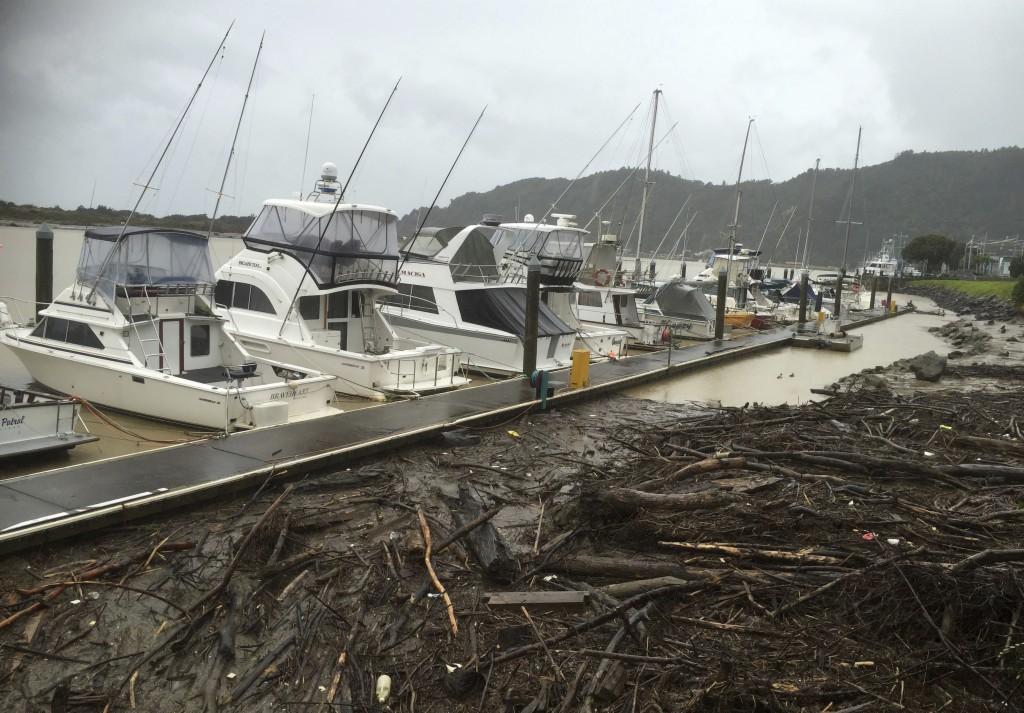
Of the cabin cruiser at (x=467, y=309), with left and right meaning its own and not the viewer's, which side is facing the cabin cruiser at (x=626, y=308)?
right

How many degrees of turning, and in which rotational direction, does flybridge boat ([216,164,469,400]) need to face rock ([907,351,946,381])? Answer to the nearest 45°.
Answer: approximately 135° to its right

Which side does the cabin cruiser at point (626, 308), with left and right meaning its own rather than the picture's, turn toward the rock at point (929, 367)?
back

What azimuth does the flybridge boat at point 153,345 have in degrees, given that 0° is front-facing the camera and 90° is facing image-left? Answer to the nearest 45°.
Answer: approximately 135°

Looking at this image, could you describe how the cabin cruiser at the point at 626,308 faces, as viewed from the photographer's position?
facing away from the viewer and to the left of the viewer

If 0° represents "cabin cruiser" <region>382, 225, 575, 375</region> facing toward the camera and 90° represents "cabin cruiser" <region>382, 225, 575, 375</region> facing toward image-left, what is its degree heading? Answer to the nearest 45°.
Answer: approximately 135°

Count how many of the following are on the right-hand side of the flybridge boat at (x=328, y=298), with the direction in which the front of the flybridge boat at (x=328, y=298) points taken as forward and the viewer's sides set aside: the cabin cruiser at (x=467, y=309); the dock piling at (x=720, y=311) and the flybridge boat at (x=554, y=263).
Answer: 3

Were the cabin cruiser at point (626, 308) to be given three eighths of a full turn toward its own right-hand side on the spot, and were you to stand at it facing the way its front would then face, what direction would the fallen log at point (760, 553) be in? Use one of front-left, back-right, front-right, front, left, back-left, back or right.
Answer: right

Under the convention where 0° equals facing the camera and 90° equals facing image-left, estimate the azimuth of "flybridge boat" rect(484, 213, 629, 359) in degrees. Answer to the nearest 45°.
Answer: approximately 135°

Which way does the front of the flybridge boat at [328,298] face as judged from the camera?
facing away from the viewer and to the left of the viewer
